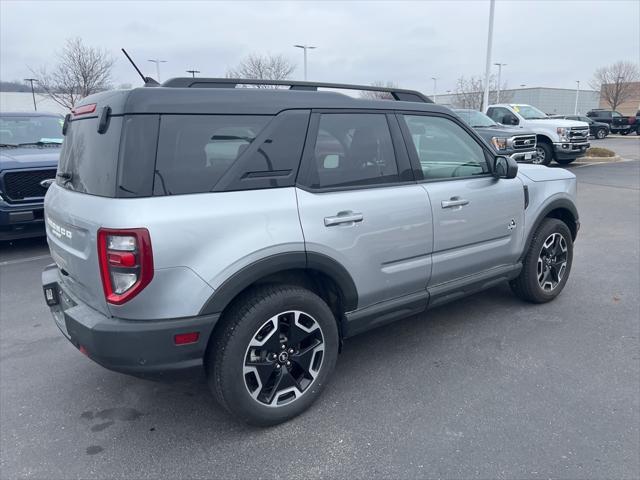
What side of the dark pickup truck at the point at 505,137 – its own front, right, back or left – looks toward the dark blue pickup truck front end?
right

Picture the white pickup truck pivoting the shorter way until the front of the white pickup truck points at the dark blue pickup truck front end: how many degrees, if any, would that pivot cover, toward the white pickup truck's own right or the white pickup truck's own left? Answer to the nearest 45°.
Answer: approximately 90° to the white pickup truck's own right

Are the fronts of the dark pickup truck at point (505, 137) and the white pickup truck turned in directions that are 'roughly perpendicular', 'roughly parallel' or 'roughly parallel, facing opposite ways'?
roughly parallel

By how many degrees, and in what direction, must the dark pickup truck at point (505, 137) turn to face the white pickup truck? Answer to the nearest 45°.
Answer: approximately 90° to its left

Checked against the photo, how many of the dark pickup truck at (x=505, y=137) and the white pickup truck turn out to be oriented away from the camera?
0

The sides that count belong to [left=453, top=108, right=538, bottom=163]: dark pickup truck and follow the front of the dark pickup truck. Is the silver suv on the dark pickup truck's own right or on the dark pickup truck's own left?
on the dark pickup truck's own right

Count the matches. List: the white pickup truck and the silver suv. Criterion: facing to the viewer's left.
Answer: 0

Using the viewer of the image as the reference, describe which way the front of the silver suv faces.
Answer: facing away from the viewer and to the right of the viewer

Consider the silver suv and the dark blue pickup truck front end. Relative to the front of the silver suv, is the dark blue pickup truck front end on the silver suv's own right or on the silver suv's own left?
on the silver suv's own left

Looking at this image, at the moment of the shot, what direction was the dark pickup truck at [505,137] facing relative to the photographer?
facing the viewer and to the right of the viewer

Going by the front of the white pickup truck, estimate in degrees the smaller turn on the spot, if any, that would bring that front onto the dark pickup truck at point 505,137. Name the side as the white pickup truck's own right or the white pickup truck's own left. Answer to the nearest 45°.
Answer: approximately 90° to the white pickup truck's own right

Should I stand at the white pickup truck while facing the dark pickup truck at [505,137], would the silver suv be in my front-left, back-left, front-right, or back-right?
front-left
